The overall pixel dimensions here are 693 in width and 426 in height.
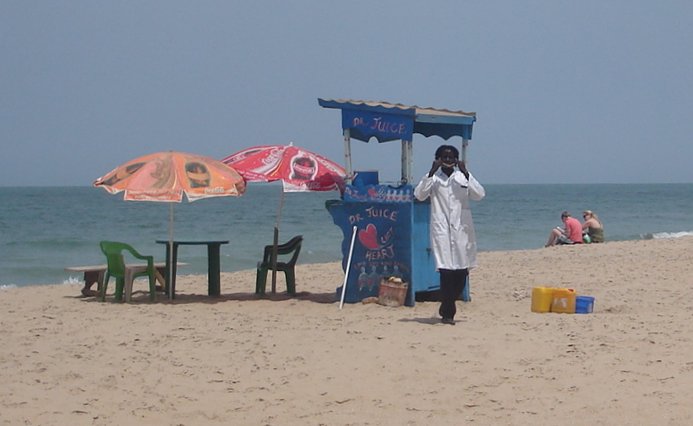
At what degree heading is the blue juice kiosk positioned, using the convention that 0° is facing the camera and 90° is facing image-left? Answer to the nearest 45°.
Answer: approximately 45°

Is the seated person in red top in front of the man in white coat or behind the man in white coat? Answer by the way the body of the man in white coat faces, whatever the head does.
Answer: behind

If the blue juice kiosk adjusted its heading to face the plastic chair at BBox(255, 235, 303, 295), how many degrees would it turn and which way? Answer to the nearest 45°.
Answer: approximately 90° to its right

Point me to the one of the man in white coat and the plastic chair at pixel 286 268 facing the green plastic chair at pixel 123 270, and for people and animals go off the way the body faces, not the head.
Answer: the plastic chair

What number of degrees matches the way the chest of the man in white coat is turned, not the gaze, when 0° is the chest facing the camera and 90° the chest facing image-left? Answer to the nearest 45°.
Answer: approximately 0°

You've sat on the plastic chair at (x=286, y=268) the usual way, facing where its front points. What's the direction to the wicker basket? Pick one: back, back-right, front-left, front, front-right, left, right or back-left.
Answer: back-left

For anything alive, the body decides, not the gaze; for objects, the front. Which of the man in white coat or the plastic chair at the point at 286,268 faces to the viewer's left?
the plastic chair

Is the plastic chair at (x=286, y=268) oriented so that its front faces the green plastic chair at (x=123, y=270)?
yes

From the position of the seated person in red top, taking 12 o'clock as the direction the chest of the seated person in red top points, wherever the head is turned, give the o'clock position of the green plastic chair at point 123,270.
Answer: The green plastic chair is roughly at 10 o'clock from the seated person in red top.

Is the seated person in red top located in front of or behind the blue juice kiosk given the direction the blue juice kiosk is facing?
behind

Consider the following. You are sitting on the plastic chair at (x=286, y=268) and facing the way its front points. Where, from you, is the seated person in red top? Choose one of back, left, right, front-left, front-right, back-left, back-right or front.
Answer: back-right

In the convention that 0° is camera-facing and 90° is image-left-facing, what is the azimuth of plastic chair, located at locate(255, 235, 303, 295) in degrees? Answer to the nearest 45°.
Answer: approximately 90°
